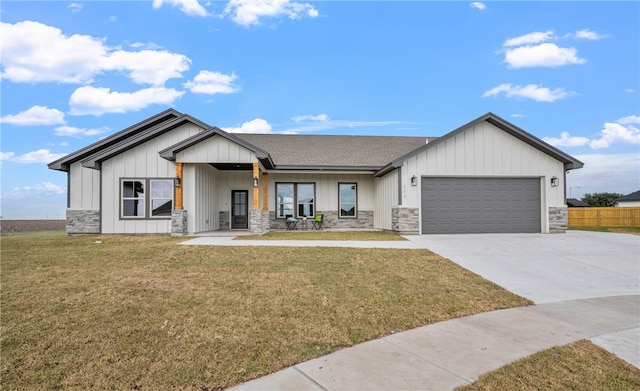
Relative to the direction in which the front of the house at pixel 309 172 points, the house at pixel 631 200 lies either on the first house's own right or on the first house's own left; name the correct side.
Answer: on the first house's own left

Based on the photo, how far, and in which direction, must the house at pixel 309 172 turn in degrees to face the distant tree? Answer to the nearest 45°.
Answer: approximately 135° to its left

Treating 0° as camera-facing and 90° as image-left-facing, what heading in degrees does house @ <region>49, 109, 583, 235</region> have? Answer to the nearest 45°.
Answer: approximately 0°

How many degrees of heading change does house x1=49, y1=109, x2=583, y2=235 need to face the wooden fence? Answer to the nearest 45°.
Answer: approximately 135° to its left
